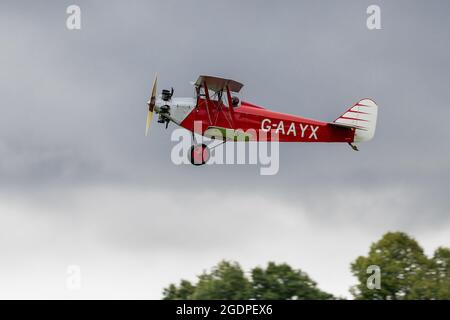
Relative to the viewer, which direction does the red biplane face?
to the viewer's left
